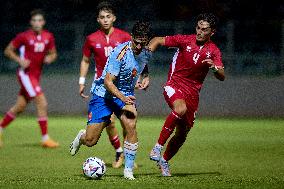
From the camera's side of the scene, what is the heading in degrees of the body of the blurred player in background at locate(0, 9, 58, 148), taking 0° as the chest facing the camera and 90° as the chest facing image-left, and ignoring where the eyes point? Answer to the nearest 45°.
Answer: approximately 315°

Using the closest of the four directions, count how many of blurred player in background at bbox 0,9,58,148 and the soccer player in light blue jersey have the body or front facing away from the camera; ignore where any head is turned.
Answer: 0

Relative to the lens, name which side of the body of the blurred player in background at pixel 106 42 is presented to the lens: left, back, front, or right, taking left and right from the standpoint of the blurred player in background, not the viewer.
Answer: front

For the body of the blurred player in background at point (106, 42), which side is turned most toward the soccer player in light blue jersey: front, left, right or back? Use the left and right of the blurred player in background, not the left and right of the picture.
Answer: front

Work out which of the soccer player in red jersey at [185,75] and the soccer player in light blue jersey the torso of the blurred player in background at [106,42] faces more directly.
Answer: the soccer player in light blue jersey

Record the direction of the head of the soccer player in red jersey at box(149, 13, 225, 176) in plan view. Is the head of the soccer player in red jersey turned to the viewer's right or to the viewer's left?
to the viewer's left

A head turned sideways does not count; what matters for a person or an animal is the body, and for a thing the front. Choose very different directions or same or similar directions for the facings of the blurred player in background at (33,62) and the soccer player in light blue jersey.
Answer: same or similar directions
